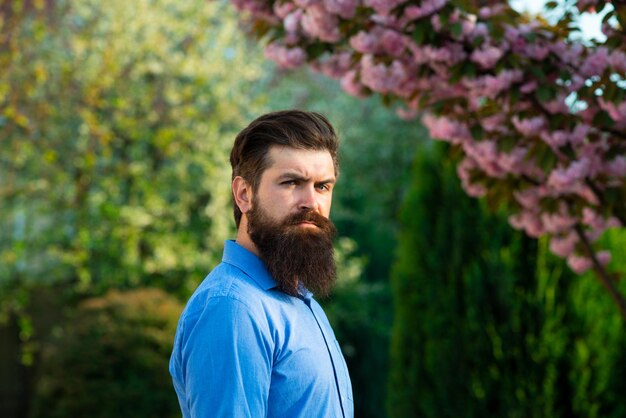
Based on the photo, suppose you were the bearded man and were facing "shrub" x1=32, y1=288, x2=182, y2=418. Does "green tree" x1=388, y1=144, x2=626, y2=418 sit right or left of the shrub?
right

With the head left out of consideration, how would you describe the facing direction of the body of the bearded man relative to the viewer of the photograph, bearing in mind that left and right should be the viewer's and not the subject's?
facing the viewer and to the right of the viewer

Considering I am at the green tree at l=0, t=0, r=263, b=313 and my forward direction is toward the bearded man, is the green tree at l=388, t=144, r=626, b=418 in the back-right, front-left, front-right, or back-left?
front-left

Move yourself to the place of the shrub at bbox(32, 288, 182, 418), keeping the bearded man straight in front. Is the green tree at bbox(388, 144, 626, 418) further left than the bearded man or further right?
left

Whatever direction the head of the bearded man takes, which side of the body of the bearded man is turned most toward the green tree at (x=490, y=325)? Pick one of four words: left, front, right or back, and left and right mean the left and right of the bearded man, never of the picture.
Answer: left

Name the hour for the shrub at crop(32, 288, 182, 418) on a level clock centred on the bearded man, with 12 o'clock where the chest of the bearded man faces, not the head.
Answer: The shrub is roughly at 7 o'clock from the bearded man.

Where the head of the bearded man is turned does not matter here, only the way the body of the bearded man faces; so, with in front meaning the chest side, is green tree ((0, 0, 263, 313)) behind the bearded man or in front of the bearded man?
behind
